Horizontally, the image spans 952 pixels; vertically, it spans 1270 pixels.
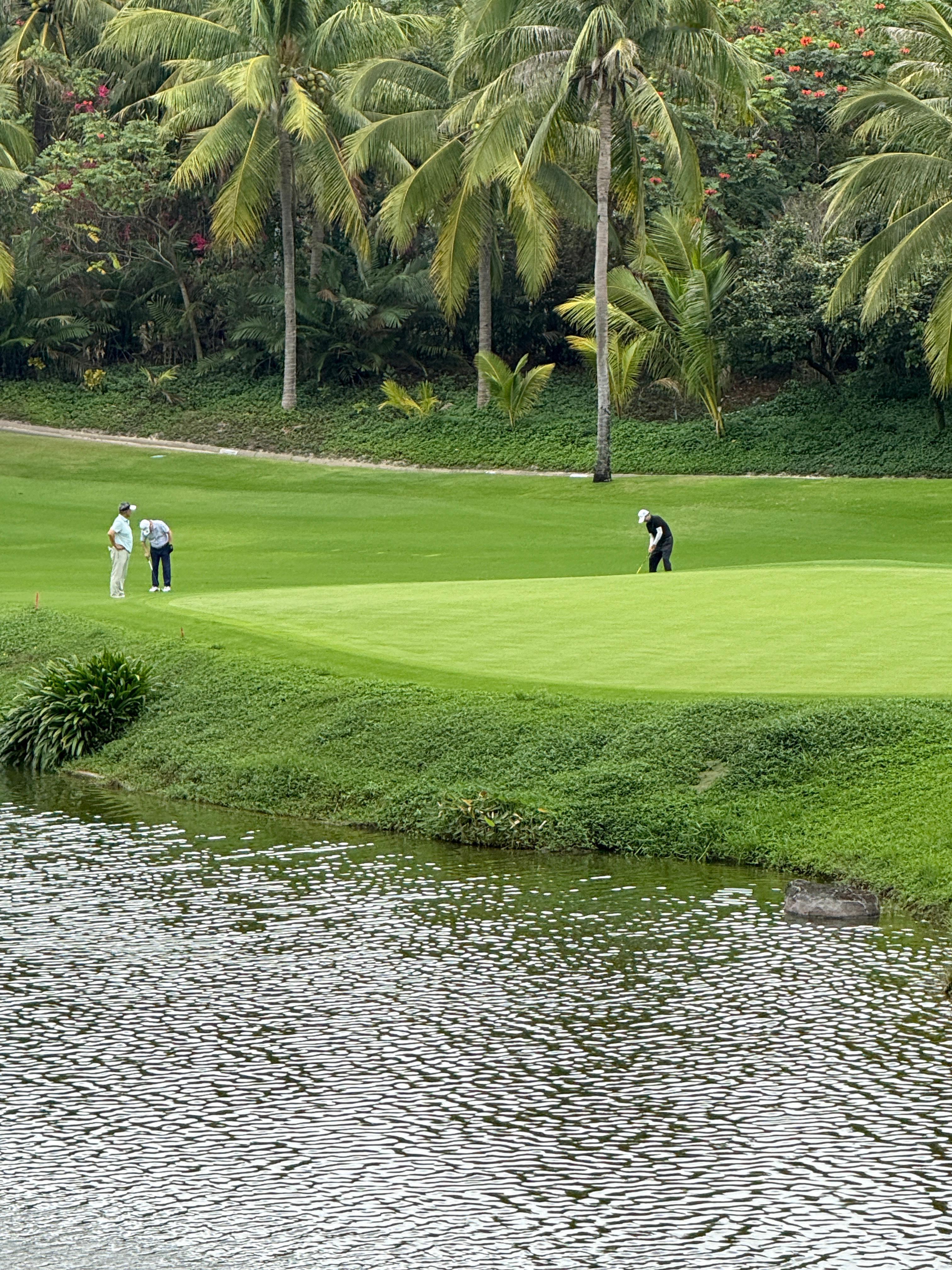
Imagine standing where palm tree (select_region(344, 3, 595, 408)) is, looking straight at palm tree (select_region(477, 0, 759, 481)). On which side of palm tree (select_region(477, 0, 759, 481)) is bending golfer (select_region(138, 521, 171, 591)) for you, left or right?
right

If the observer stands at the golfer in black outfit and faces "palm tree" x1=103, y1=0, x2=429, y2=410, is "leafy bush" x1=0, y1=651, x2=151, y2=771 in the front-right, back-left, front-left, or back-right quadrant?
back-left

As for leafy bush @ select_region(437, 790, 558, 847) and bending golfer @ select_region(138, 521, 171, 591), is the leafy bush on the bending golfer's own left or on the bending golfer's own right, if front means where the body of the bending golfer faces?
on the bending golfer's own left

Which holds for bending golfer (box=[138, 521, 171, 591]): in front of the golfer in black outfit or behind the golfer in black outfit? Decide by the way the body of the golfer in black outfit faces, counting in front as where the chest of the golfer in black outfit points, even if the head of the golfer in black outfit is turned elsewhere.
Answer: in front

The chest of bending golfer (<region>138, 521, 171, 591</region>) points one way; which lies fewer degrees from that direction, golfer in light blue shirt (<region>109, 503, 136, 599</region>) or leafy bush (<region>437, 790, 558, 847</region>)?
the golfer in light blue shirt

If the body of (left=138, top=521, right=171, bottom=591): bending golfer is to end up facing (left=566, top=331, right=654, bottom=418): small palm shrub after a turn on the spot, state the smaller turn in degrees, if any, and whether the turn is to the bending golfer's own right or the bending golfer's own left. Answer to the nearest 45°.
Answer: approximately 180°
